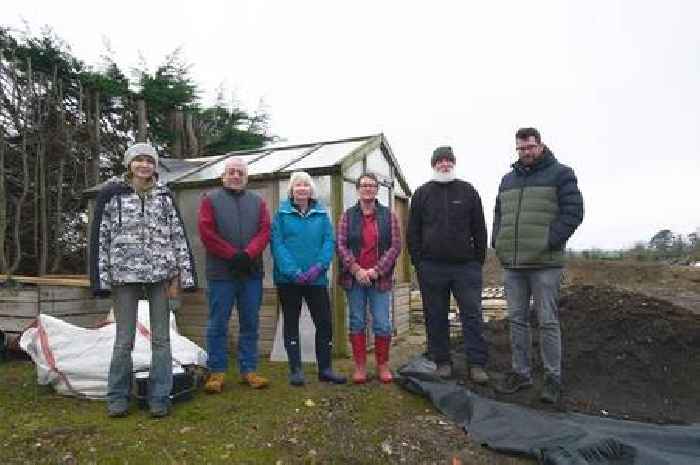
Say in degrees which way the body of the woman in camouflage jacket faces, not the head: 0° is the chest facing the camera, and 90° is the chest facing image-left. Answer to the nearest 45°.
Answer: approximately 0°

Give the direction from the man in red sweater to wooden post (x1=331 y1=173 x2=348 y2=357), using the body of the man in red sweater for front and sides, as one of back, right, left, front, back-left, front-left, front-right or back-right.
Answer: back-left

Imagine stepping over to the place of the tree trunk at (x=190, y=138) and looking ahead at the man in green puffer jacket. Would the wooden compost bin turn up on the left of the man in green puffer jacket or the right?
right

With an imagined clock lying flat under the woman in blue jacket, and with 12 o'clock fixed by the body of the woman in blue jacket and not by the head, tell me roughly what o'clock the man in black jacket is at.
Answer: The man in black jacket is roughly at 9 o'clock from the woman in blue jacket.

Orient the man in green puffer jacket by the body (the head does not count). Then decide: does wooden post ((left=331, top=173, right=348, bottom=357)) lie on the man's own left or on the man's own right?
on the man's own right

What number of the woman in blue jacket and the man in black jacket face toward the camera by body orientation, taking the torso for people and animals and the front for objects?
2

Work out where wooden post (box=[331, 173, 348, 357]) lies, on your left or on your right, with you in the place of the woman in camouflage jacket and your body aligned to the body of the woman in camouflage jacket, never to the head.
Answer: on your left
